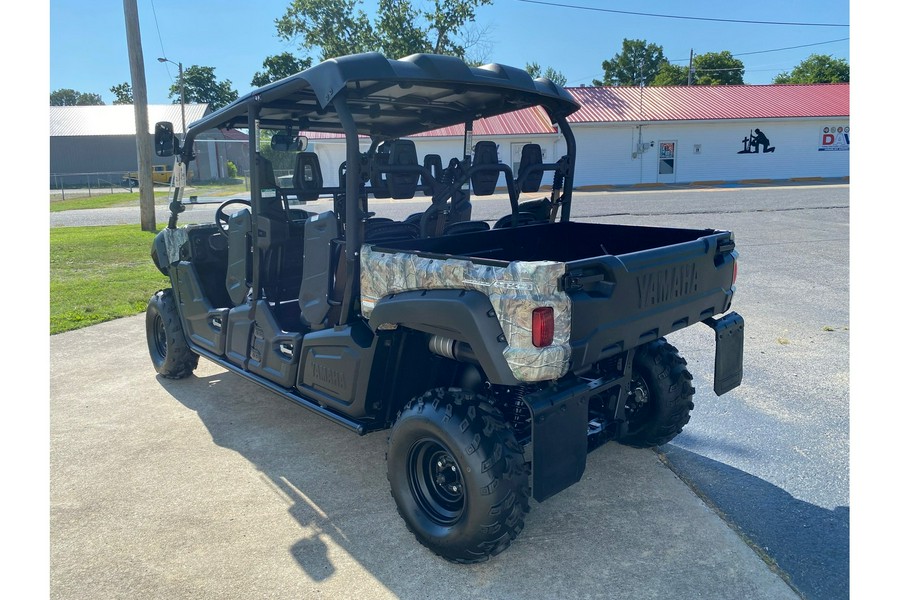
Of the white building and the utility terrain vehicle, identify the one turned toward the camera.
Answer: the white building

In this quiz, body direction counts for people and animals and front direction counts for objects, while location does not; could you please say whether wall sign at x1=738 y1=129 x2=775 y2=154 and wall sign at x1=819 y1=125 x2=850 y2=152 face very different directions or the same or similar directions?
same or similar directions

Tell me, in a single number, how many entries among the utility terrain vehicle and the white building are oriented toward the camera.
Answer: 1

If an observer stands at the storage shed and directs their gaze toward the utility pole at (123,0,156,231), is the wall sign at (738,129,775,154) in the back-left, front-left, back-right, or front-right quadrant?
front-left

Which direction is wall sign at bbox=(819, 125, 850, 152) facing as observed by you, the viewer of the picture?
facing the viewer

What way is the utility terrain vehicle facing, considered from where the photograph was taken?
facing away from the viewer and to the left of the viewer

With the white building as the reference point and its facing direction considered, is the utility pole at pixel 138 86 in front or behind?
in front

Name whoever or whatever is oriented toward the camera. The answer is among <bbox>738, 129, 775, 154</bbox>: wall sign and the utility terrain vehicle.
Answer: the wall sign

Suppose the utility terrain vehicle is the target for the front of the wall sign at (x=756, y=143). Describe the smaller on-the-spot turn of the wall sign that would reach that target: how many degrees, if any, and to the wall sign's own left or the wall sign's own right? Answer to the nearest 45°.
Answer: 0° — it already faces it

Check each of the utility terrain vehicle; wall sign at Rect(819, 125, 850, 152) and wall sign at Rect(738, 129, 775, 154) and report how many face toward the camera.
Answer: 2

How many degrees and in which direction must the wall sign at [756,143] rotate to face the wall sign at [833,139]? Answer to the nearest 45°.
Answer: approximately 135° to its left

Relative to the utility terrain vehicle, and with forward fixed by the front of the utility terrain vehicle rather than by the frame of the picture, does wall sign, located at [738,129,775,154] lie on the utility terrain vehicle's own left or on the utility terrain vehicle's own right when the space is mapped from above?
on the utility terrain vehicle's own right
